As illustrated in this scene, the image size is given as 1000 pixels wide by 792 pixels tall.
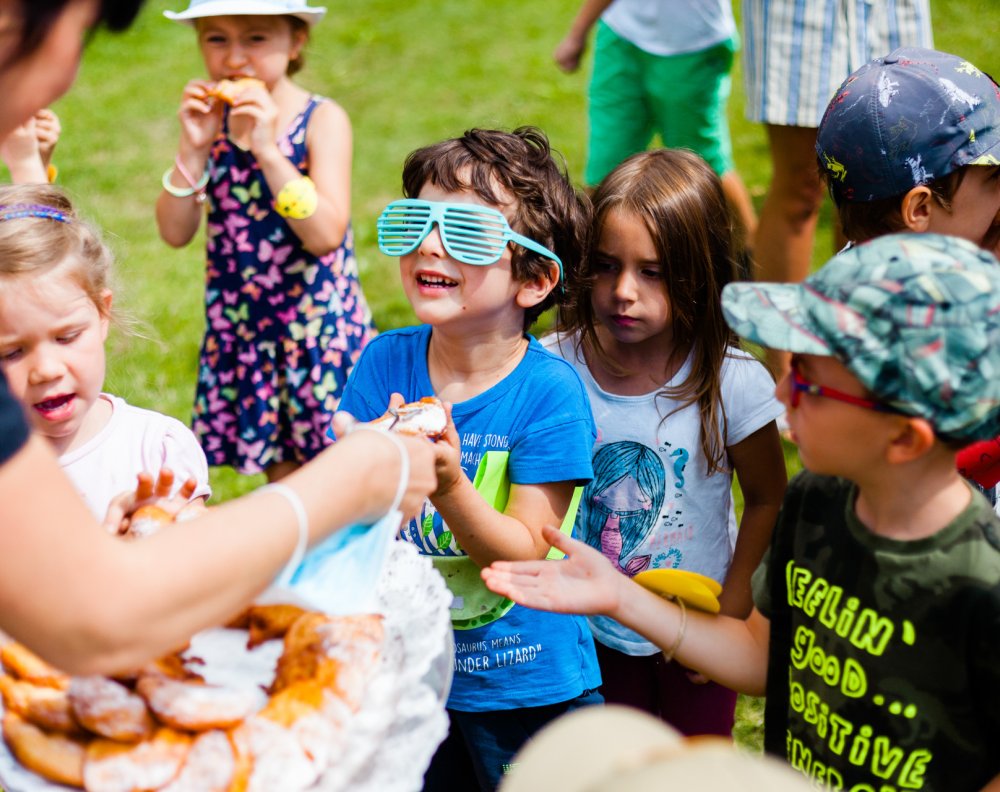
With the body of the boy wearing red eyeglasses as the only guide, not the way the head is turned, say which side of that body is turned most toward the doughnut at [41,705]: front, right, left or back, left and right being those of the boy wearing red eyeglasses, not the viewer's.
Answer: front

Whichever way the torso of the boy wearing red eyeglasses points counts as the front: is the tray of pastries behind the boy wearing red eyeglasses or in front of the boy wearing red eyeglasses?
in front

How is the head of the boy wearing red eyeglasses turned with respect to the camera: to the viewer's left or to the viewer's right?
to the viewer's left

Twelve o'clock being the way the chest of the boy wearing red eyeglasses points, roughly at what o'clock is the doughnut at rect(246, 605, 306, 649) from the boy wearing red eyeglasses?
The doughnut is roughly at 1 o'clock from the boy wearing red eyeglasses.

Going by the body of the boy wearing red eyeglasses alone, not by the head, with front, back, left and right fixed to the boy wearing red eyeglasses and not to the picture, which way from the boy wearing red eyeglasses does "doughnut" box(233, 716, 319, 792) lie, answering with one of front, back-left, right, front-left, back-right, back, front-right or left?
front

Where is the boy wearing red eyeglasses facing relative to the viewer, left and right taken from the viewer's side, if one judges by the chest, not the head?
facing the viewer and to the left of the viewer

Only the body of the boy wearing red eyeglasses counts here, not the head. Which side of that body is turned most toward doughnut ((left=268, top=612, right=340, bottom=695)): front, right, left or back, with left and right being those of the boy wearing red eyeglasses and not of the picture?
front

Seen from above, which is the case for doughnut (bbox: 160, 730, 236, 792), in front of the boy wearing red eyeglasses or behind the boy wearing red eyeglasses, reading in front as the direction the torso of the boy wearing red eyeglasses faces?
in front
